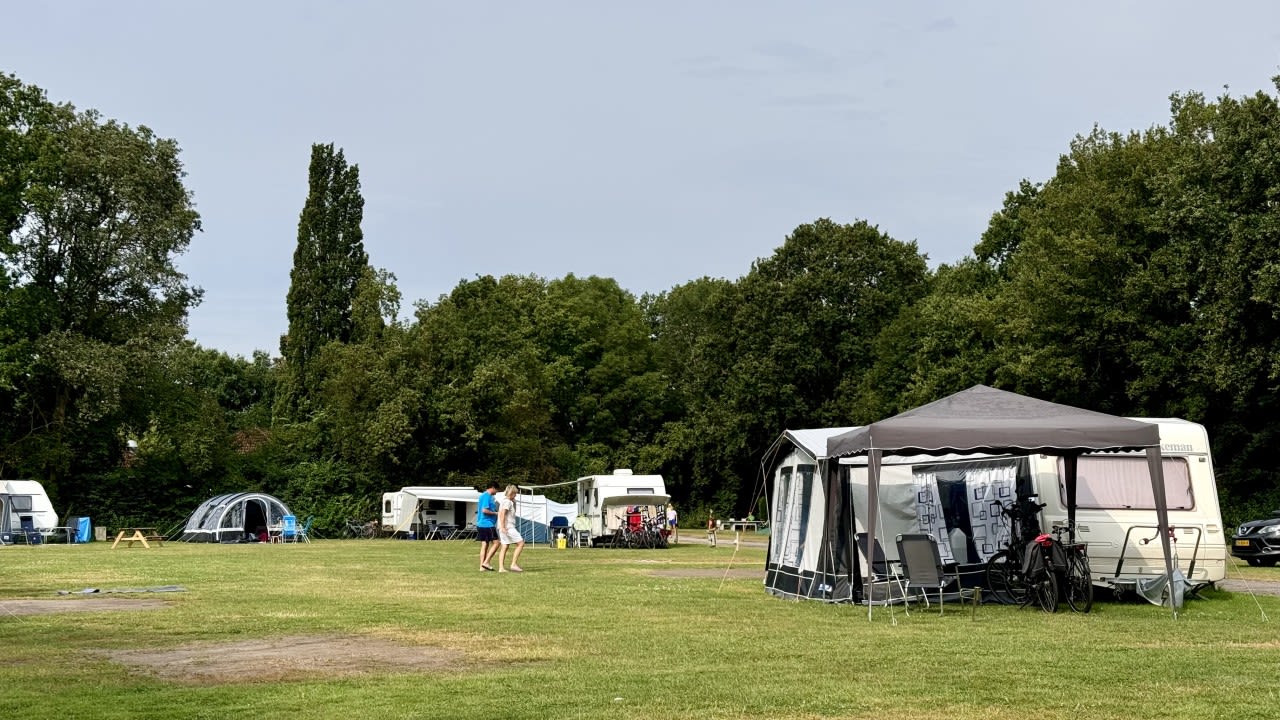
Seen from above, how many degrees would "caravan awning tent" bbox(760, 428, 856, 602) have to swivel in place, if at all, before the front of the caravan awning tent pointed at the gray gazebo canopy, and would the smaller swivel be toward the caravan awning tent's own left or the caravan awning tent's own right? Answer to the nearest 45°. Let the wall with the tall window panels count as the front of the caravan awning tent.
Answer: approximately 90° to the caravan awning tent's own left

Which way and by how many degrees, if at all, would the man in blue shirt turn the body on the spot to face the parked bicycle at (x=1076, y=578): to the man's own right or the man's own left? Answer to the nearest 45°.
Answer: approximately 45° to the man's own right

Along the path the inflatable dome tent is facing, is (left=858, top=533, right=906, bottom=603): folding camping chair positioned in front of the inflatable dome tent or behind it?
in front

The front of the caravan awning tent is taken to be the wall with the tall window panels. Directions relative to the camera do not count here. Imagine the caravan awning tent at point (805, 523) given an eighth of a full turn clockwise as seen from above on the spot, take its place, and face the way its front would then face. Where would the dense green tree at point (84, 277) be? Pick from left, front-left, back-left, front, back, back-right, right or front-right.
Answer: front-right

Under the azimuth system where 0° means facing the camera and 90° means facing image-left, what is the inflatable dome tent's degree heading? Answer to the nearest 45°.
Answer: approximately 315°

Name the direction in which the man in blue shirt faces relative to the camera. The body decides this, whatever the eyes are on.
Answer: to the viewer's right
